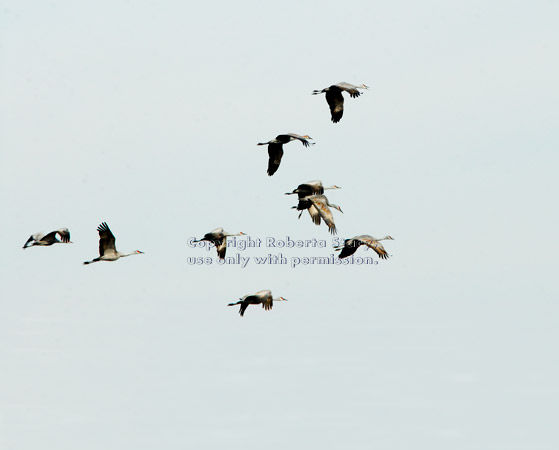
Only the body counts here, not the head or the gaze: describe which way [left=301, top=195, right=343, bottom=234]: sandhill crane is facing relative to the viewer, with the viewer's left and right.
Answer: facing to the right of the viewer

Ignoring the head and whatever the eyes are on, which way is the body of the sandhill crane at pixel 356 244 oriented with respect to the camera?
to the viewer's right

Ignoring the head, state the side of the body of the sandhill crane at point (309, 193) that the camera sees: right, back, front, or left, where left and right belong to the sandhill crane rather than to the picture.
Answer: right

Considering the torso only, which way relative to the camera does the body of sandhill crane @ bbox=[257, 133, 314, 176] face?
to the viewer's right

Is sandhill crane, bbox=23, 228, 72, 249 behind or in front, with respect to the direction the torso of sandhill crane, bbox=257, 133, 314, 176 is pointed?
behind

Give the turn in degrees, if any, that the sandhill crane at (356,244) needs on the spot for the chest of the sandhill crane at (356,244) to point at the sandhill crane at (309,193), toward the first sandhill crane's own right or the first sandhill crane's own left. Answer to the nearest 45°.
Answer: approximately 135° to the first sandhill crane's own left

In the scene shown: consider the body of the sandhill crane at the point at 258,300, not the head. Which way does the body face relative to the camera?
to the viewer's right

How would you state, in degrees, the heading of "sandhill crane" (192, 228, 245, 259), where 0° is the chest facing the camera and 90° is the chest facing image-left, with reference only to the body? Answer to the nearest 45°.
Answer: approximately 270°

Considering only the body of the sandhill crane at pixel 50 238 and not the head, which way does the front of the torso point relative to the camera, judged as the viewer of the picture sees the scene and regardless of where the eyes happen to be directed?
to the viewer's right
